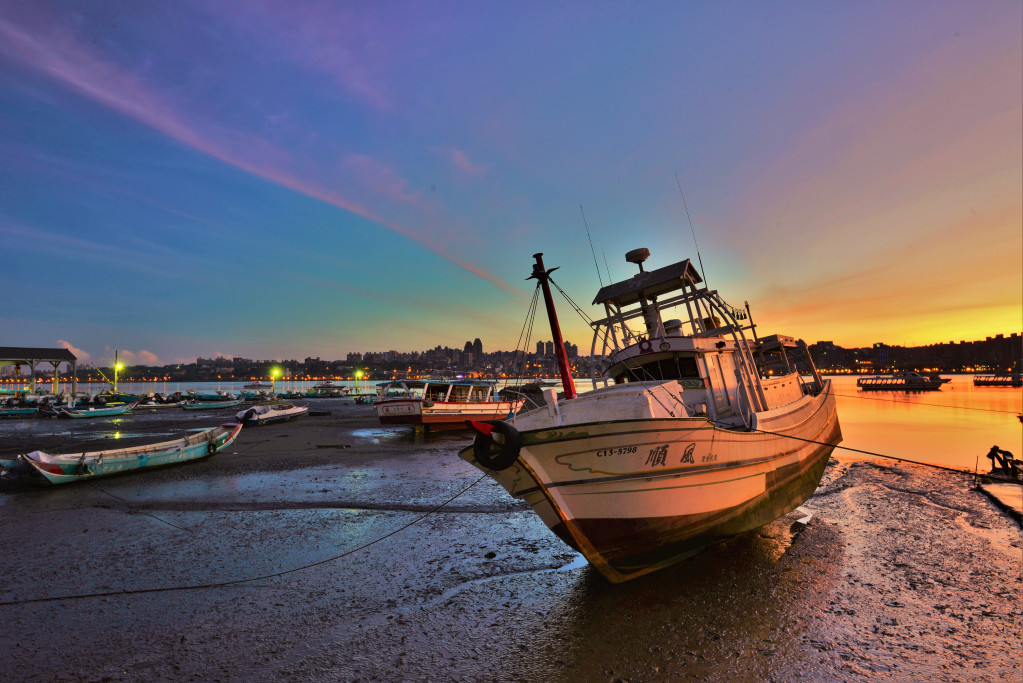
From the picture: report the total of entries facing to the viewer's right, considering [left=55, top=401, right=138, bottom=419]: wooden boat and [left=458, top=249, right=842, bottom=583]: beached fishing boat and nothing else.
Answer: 1

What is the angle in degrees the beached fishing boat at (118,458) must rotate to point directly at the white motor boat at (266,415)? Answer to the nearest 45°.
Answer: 0° — it already faces it

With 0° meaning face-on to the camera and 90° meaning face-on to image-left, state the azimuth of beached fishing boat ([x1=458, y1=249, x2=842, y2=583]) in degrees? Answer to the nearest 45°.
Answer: approximately 45°

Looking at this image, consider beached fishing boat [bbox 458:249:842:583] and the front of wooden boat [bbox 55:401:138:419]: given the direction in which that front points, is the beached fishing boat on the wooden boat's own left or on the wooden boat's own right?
on the wooden boat's own right

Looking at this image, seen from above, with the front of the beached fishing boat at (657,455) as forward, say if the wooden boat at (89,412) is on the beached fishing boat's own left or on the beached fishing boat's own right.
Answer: on the beached fishing boat's own right

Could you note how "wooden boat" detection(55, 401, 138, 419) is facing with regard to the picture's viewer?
facing to the right of the viewer

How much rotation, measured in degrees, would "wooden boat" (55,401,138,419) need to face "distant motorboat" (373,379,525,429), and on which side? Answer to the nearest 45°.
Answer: approximately 45° to its right

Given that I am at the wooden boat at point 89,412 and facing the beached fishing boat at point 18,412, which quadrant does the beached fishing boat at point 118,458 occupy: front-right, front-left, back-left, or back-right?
back-left

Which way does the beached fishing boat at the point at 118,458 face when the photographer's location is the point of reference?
facing away from the viewer and to the right of the viewer
